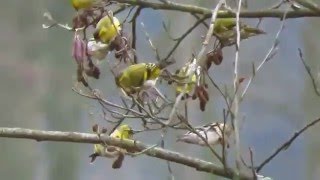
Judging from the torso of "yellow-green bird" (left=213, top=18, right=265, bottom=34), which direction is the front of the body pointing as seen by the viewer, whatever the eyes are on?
to the viewer's left
